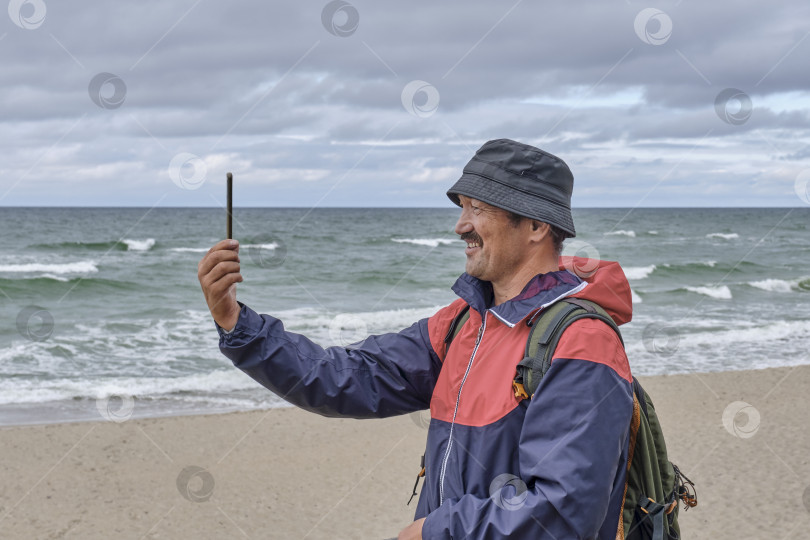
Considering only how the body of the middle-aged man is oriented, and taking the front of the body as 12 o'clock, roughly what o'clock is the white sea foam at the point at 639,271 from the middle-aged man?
The white sea foam is roughly at 5 o'clock from the middle-aged man.

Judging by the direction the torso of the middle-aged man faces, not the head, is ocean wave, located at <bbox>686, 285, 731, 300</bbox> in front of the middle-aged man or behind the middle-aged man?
behind

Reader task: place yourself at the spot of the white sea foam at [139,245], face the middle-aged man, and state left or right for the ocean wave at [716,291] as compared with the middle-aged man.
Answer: left

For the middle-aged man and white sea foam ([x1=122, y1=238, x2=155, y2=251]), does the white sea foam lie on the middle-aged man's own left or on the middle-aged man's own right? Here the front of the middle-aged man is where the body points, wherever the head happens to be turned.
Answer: on the middle-aged man's own right

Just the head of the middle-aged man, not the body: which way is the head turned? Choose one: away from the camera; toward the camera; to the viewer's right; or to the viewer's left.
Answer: to the viewer's left

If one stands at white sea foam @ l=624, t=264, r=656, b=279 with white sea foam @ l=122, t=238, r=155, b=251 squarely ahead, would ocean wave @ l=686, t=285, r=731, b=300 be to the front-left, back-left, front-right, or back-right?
back-left
